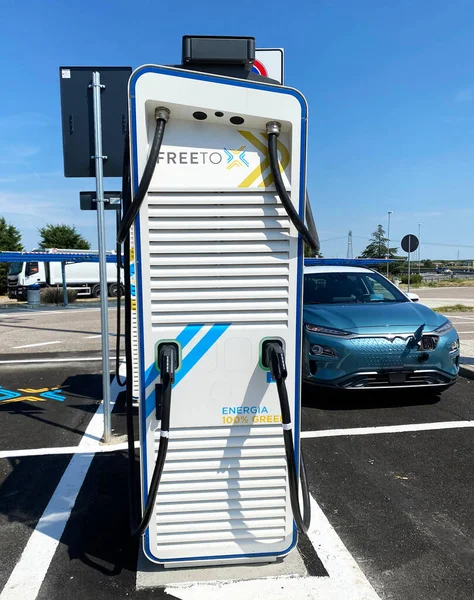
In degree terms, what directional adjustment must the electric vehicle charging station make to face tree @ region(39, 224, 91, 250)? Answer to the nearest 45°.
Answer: approximately 180°

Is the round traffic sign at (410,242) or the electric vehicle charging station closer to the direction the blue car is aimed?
the electric vehicle charging station

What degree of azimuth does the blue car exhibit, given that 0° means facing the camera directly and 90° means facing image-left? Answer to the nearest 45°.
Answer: approximately 315°

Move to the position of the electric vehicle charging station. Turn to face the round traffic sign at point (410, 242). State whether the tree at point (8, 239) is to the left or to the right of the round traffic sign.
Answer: left

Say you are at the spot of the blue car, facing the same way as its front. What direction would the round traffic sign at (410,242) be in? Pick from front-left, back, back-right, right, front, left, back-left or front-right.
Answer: back-left

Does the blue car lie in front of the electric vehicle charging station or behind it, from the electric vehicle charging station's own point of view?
behind

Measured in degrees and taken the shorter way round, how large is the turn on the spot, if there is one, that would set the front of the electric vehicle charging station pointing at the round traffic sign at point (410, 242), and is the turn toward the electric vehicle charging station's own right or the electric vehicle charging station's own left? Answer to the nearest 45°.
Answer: approximately 135° to the electric vehicle charging station's own left

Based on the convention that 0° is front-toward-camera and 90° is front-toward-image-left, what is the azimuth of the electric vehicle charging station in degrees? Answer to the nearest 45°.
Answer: approximately 0°

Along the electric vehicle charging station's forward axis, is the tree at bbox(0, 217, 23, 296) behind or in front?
behind
